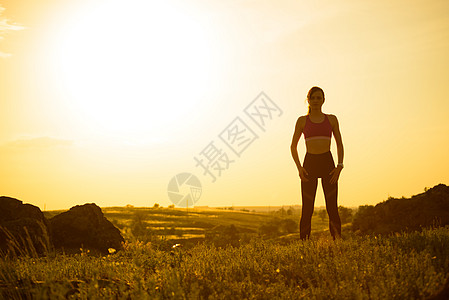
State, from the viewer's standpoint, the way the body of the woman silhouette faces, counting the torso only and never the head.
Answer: toward the camera
